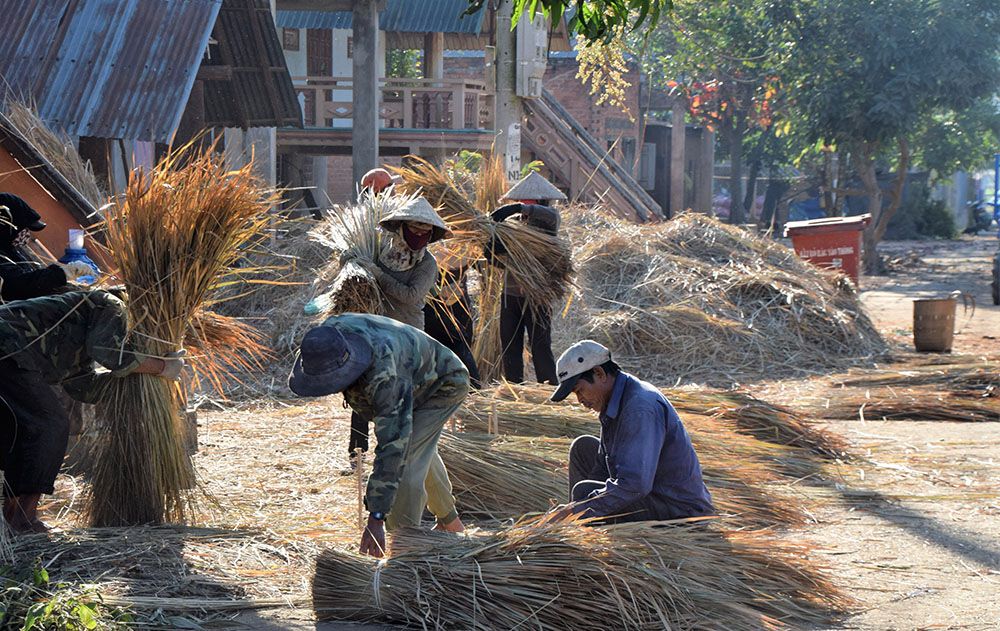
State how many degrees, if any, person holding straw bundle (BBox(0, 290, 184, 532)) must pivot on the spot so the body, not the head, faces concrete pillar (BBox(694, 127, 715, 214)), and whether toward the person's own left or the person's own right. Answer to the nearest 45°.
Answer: approximately 45° to the person's own left

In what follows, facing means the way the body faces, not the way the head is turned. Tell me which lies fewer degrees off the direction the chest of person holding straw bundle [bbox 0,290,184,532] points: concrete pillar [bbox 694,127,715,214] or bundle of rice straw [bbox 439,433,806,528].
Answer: the bundle of rice straw

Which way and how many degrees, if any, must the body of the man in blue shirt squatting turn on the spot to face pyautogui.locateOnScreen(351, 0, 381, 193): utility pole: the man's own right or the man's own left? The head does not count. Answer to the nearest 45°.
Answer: approximately 90° to the man's own right

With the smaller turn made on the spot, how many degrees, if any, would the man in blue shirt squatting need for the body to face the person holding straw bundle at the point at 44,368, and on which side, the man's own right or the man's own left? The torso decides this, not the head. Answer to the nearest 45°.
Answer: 0° — they already face them

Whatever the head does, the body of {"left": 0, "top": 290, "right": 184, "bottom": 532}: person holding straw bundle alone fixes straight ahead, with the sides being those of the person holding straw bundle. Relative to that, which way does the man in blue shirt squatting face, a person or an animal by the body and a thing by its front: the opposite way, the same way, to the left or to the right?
the opposite way

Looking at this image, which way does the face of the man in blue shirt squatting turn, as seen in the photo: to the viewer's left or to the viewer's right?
to the viewer's left

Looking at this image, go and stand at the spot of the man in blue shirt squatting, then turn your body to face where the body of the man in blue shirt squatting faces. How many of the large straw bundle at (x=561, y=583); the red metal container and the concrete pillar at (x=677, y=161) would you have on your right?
2

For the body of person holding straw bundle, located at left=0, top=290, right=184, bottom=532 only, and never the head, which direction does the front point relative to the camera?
to the viewer's right

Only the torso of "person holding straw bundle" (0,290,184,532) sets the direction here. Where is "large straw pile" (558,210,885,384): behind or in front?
in front

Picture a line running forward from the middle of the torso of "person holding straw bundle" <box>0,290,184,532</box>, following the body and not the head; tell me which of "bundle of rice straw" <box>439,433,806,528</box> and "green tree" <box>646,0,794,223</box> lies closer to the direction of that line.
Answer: the bundle of rice straw

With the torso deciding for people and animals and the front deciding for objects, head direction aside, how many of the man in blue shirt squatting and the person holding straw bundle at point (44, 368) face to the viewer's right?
1

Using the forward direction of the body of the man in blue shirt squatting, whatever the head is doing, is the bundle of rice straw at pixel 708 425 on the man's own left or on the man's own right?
on the man's own right

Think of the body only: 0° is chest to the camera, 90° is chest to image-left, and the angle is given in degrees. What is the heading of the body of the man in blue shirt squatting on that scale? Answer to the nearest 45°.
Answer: approximately 90°

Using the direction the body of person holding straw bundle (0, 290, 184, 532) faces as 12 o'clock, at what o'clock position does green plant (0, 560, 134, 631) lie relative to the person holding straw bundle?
The green plant is roughly at 3 o'clock from the person holding straw bundle.

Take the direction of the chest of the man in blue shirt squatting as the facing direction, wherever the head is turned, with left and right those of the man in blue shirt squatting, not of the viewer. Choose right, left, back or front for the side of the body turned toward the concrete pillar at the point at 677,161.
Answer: right

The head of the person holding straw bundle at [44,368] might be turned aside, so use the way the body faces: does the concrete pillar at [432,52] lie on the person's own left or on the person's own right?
on the person's own left
